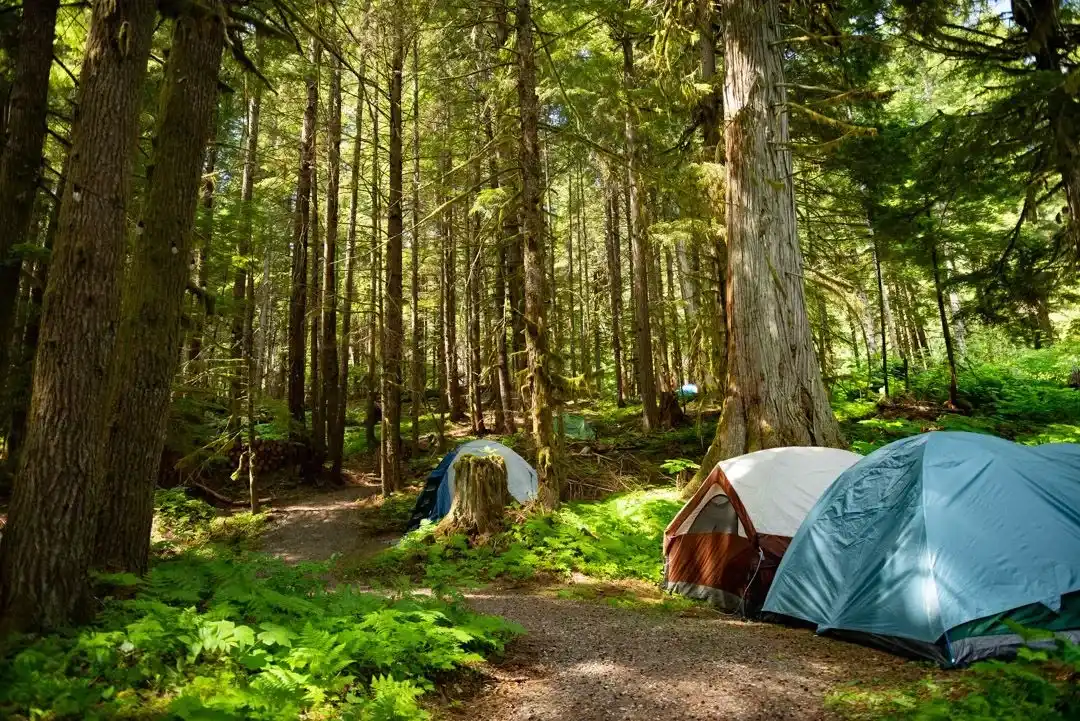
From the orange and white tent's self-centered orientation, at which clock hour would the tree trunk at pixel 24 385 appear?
The tree trunk is roughly at 1 o'clock from the orange and white tent.

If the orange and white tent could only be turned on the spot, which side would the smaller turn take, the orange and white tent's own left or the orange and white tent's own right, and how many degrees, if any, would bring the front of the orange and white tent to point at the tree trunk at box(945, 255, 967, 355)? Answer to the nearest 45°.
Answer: approximately 180°

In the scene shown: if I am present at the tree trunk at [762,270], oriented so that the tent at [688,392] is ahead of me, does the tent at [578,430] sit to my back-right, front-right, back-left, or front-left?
front-left

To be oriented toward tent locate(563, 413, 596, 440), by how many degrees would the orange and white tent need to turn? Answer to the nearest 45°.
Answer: approximately 90° to its right

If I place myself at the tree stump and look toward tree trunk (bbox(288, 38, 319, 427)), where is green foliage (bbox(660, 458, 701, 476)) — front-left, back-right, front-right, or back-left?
front-right

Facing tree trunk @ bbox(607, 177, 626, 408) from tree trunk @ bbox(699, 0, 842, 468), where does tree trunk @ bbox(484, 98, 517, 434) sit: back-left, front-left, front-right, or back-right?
front-left

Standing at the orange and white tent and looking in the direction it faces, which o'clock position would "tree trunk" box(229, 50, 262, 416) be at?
The tree trunk is roughly at 2 o'clock from the orange and white tent.

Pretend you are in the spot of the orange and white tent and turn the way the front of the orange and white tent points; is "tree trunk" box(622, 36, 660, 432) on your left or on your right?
on your right

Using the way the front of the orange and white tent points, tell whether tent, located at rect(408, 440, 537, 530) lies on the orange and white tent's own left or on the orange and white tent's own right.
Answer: on the orange and white tent's own right

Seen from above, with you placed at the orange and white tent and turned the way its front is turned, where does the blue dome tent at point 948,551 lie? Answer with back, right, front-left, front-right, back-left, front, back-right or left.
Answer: left

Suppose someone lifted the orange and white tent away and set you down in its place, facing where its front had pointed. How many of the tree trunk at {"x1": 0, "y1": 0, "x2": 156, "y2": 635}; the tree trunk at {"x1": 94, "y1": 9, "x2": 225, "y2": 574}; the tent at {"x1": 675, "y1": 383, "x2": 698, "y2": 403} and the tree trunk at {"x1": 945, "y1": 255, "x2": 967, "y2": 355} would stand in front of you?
2

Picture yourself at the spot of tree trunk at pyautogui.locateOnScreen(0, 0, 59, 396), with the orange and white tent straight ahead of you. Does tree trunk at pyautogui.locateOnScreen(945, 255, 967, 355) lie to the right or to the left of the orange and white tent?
left

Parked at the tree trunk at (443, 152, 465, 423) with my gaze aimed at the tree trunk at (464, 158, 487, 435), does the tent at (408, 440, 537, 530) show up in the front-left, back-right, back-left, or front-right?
front-right

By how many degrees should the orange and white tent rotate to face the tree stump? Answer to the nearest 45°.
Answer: approximately 45° to its right

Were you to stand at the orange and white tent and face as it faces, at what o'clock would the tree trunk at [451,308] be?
The tree trunk is roughly at 3 o'clock from the orange and white tent.

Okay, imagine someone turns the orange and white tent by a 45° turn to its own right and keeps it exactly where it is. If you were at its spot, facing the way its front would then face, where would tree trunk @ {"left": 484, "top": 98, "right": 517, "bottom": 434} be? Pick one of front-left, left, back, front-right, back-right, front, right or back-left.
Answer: front-right

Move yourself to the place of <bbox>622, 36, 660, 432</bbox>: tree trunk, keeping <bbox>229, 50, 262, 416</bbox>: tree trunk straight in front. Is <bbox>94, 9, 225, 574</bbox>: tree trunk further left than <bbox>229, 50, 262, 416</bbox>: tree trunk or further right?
left

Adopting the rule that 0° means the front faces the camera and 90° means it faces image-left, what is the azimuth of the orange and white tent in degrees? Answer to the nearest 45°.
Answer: approximately 45°

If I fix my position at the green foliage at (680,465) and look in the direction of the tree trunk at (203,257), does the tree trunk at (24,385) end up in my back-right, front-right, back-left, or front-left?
front-left
